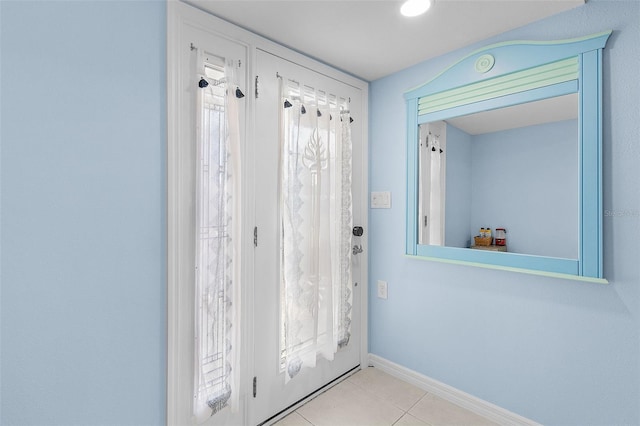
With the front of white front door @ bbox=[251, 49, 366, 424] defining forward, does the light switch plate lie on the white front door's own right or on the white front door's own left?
on the white front door's own left

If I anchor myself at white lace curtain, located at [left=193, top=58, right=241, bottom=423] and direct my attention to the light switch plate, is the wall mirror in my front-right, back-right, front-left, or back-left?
front-right

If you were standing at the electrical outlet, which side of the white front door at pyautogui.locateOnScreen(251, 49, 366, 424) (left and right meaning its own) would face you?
left

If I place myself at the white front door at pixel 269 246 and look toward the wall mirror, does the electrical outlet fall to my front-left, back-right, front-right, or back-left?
front-left
